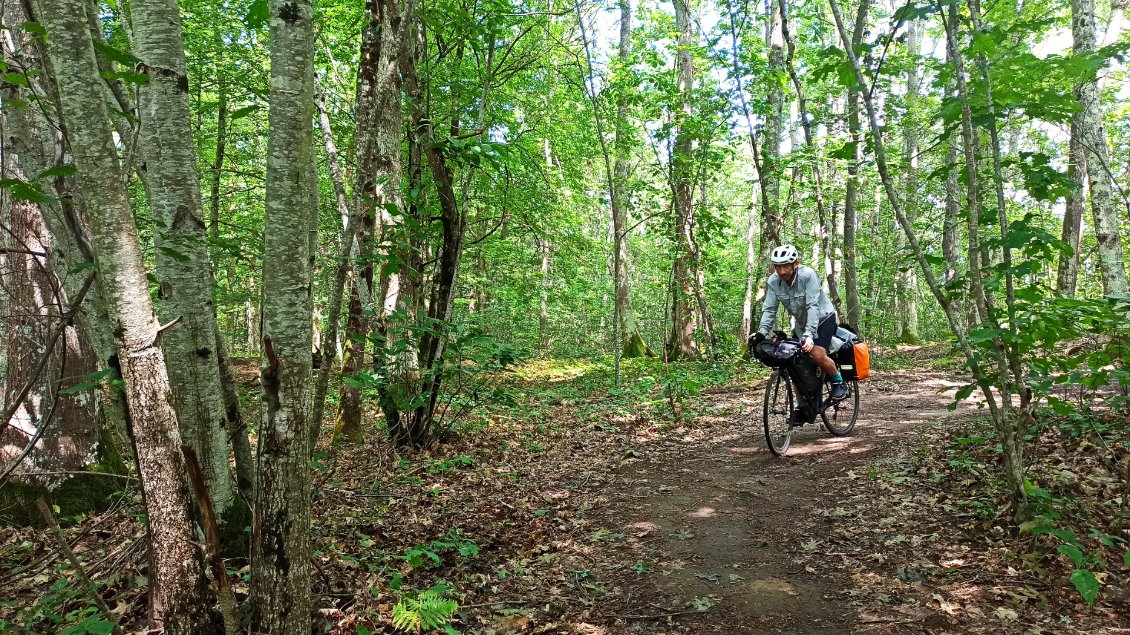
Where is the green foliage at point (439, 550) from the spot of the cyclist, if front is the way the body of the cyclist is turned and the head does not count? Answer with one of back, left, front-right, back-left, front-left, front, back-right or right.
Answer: front

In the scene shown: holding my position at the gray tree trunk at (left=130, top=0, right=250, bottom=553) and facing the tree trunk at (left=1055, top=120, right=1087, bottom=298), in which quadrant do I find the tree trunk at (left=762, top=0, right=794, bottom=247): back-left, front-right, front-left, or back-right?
front-left

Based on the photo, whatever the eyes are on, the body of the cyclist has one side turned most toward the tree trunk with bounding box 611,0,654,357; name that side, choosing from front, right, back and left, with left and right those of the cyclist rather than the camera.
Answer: right

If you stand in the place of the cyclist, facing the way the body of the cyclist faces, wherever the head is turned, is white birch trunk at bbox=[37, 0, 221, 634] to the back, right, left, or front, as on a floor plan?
front

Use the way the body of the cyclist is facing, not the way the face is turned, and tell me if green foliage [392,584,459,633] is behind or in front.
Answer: in front

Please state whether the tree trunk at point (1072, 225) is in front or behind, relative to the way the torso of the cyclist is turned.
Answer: behind

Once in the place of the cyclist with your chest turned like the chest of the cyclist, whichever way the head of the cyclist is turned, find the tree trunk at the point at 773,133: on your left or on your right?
on your right

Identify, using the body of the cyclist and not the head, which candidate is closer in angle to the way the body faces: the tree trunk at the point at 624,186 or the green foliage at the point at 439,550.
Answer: the green foliage

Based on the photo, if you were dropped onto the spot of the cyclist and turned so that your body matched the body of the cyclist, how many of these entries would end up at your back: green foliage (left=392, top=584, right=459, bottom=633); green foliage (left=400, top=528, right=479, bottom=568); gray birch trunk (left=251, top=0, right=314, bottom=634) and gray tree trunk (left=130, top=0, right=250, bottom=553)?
0

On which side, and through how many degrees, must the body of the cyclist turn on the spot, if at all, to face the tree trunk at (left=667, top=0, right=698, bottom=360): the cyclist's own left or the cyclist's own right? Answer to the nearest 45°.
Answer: approximately 135° to the cyclist's own right

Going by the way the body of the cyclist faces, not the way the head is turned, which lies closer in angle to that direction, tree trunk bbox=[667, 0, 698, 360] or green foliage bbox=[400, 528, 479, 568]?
the green foliage

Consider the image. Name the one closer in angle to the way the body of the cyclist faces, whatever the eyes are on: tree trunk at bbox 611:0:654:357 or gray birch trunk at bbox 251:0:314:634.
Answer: the gray birch trunk

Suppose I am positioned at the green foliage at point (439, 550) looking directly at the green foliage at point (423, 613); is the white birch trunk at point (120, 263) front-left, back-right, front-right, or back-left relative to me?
front-right

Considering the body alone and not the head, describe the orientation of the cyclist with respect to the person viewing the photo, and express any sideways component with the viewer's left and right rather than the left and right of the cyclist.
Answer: facing the viewer and to the left of the viewer

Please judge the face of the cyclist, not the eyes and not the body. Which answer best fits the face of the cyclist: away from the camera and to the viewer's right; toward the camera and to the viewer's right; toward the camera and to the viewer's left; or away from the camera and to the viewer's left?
toward the camera and to the viewer's left

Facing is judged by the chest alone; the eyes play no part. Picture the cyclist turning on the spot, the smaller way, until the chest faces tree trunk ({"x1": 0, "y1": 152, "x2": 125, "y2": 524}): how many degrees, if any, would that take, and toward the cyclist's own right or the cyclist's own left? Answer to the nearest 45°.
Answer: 0° — they already face it

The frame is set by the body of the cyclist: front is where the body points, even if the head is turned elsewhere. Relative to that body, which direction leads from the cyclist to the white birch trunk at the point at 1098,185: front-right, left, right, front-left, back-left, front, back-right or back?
back
